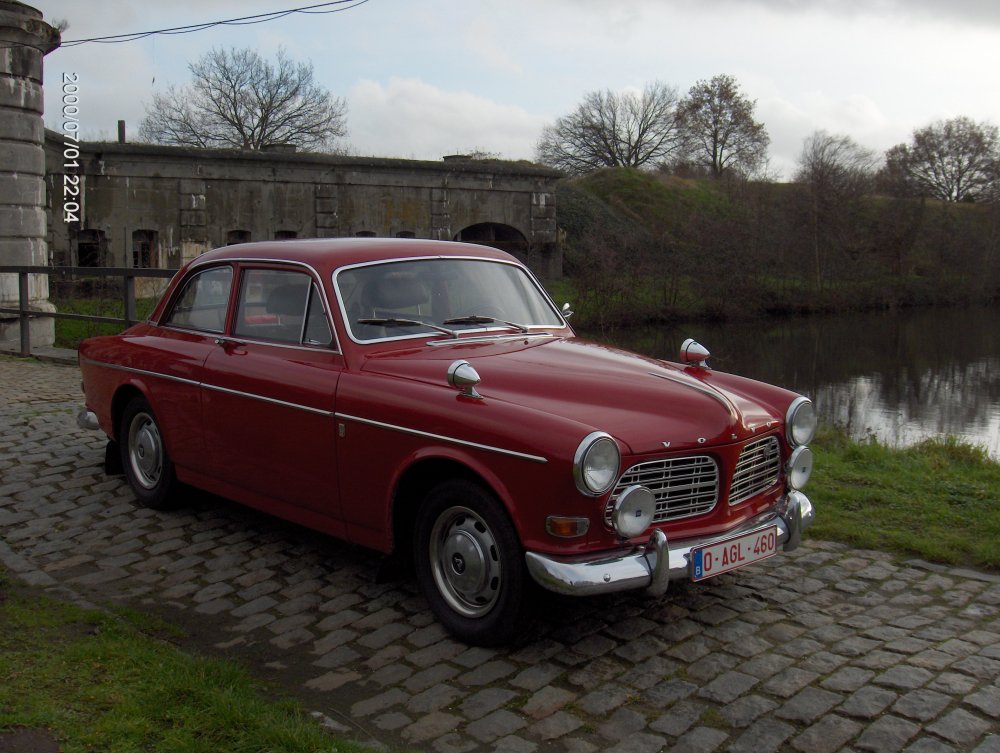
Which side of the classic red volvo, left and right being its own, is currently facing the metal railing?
back

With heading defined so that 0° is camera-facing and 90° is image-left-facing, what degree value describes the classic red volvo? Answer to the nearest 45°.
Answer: approximately 315°

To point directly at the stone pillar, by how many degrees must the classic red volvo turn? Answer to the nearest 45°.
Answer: approximately 180°

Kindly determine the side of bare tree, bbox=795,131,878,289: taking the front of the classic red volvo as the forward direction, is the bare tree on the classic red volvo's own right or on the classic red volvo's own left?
on the classic red volvo's own left
